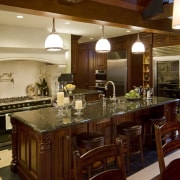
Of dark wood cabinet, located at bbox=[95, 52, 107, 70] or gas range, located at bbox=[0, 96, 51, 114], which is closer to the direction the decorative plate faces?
the gas range

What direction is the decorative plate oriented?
toward the camera

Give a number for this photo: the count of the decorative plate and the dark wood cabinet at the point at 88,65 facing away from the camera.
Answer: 0

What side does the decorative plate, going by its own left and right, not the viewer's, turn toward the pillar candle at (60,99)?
front

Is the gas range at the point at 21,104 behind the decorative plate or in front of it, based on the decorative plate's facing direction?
in front

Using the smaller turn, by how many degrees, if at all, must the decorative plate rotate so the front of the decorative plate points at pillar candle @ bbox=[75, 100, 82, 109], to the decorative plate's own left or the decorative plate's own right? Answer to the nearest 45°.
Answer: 0° — it already faces it

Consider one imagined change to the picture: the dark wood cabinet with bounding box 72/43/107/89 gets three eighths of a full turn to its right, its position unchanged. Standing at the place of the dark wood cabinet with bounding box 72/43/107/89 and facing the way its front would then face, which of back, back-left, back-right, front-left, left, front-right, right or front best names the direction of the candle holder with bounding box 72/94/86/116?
back

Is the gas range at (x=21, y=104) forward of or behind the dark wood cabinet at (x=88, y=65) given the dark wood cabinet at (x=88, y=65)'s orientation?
forward

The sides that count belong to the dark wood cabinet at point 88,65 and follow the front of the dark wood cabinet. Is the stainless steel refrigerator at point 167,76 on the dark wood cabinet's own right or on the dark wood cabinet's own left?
on the dark wood cabinet's own left

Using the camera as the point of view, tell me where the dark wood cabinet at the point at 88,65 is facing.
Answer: facing the viewer and to the left of the viewer

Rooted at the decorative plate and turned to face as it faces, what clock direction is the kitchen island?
The kitchen island is roughly at 12 o'clock from the decorative plate.

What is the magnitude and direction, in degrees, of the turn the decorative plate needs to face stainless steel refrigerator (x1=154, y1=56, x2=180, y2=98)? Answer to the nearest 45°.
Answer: approximately 90° to its left
